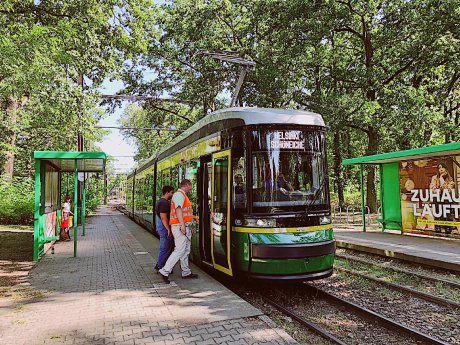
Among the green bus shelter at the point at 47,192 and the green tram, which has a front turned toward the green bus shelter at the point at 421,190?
the green bus shelter at the point at 47,192

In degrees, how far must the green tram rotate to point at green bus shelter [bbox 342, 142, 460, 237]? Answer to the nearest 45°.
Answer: approximately 90° to its left

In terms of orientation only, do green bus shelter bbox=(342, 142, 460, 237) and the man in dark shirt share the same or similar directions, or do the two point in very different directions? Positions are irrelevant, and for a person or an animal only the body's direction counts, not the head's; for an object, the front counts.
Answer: very different directions

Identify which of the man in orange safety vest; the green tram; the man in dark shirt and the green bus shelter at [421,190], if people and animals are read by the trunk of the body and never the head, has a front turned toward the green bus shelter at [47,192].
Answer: the green bus shelter at [421,190]

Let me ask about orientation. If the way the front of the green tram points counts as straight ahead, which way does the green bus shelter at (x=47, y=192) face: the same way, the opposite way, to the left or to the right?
to the left

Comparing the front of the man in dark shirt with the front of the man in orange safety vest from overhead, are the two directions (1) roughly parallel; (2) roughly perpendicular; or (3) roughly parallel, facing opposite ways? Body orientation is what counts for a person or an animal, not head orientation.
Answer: roughly parallel

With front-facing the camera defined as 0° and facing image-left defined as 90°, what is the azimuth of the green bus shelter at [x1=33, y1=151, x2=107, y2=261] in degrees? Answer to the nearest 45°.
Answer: approximately 270°

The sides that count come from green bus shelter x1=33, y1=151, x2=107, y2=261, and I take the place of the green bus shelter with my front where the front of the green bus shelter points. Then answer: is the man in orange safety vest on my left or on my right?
on my right

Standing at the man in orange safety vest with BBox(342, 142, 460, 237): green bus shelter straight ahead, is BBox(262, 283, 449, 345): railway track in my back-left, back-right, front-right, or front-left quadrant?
front-right

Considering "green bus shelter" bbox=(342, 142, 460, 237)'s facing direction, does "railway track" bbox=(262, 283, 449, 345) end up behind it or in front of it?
in front

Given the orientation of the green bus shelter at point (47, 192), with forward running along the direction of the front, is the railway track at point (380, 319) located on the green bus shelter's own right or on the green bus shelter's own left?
on the green bus shelter's own right

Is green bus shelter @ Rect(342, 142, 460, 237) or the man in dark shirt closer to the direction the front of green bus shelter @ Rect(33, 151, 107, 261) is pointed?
the green bus shelter
